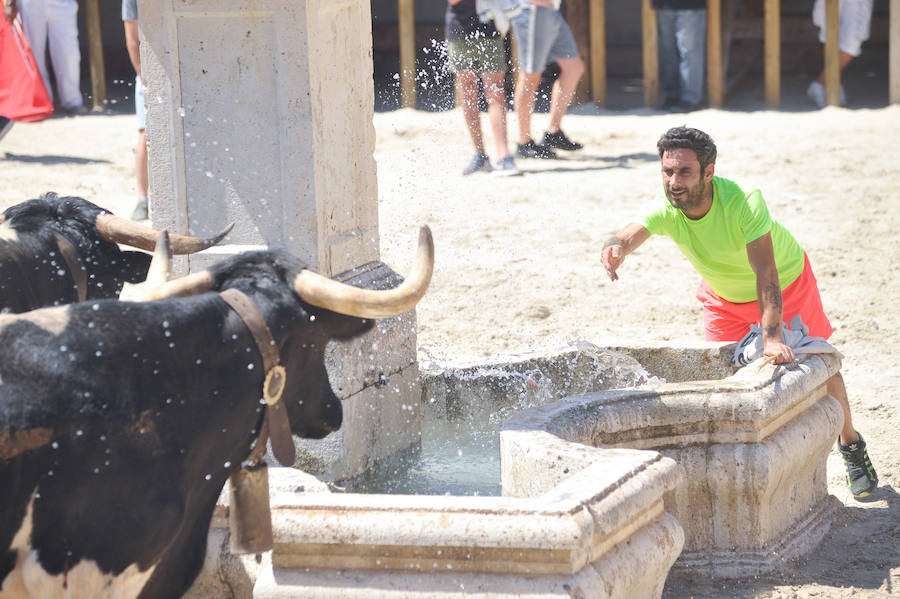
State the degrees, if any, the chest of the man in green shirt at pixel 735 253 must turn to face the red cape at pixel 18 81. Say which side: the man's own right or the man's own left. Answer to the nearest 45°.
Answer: approximately 90° to the man's own right

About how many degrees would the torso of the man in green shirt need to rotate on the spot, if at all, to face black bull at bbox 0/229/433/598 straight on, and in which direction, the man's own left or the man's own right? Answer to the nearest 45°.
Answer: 0° — they already face it

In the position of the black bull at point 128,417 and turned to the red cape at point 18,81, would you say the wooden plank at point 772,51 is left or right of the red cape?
right

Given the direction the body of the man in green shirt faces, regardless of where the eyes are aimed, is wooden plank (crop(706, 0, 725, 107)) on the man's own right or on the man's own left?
on the man's own right

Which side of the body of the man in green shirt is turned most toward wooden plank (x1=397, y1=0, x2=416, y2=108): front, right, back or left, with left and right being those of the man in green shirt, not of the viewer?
right

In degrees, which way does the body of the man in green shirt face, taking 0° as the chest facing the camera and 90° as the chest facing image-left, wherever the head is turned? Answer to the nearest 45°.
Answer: approximately 45°

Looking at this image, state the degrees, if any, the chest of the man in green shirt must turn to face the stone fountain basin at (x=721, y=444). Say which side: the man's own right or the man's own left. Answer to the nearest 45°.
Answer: approximately 45° to the man's own left

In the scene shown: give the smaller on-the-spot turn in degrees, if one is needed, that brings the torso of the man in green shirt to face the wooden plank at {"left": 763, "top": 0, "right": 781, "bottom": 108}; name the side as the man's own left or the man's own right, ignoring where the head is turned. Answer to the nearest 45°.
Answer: approximately 135° to the man's own right

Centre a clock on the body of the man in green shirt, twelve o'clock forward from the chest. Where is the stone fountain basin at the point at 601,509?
The stone fountain basin is roughly at 11 o'clock from the man in green shirt.
